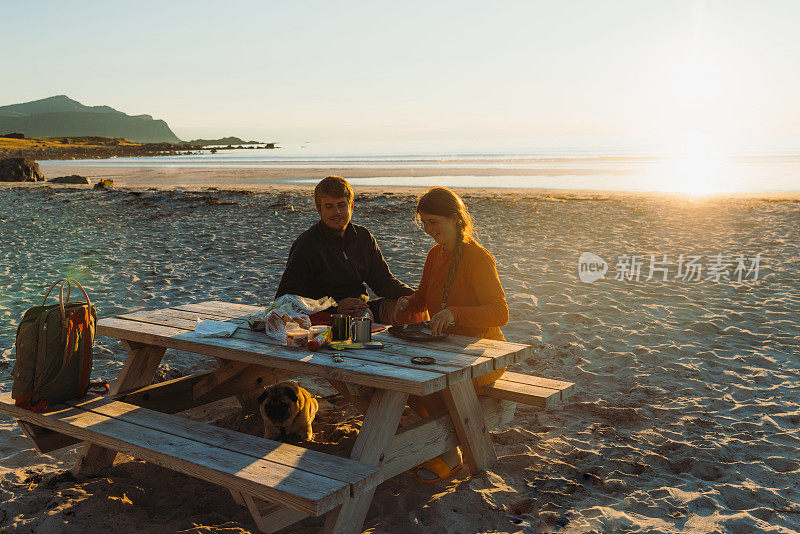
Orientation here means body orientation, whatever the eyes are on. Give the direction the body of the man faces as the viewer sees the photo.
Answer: toward the camera

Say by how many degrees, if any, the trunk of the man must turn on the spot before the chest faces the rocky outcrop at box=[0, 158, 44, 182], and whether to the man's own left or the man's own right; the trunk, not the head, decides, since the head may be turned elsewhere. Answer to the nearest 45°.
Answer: approximately 135° to the man's own right

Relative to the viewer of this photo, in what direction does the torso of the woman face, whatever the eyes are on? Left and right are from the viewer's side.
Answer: facing the viewer and to the left of the viewer

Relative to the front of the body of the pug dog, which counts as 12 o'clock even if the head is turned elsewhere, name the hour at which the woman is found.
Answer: The woman is roughly at 8 o'clock from the pug dog.

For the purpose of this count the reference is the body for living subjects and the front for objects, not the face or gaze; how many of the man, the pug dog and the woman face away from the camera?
0

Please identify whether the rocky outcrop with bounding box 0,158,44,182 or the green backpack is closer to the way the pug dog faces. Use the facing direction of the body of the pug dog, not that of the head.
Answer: the green backpack

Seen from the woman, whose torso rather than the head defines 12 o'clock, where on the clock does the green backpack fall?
The green backpack is roughly at 1 o'clock from the woman.

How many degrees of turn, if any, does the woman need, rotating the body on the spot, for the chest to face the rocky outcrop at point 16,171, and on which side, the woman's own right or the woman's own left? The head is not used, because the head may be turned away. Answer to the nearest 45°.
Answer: approximately 90° to the woman's own right

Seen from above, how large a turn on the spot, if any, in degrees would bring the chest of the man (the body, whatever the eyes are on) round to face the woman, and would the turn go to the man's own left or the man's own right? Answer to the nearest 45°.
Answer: approximately 45° to the man's own left

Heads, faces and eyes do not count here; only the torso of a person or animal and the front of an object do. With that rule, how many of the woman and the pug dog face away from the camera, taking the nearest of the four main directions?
0

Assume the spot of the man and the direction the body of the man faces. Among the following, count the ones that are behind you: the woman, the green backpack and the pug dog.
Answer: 0

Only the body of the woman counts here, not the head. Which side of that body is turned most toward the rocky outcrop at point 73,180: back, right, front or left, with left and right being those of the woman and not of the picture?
right

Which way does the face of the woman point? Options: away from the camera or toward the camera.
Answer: toward the camera

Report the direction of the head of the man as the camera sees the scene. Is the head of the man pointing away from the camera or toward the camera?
toward the camera
